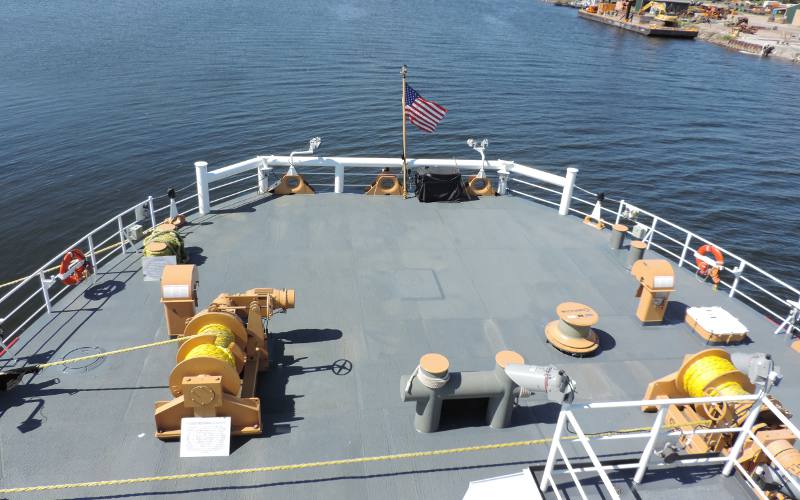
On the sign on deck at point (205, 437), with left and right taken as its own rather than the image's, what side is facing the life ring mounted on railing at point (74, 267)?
back

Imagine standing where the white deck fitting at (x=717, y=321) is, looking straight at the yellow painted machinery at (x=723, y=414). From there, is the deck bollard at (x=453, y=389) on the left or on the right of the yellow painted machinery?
right

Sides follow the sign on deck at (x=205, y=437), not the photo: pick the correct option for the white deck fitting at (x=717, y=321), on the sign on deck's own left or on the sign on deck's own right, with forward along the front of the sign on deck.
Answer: on the sign on deck's own left

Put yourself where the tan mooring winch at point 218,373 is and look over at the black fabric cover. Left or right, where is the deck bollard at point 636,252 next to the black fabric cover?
right

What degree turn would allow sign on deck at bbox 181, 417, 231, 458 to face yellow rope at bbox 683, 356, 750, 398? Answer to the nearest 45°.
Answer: approximately 90° to its left

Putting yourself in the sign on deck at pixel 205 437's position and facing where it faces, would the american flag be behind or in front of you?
behind

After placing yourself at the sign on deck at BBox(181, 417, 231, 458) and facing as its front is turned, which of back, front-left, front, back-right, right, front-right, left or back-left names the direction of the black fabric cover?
back-left

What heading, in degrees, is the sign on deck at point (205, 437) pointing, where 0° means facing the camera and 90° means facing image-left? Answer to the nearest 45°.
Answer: approximately 0°

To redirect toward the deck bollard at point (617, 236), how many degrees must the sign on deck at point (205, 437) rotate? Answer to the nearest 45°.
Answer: approximately 90° to its left
